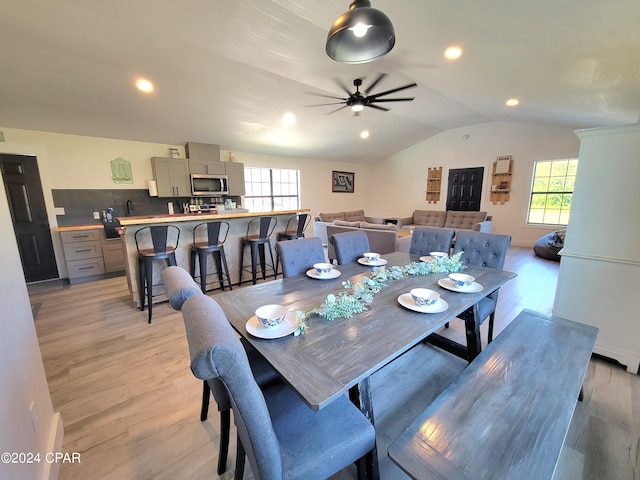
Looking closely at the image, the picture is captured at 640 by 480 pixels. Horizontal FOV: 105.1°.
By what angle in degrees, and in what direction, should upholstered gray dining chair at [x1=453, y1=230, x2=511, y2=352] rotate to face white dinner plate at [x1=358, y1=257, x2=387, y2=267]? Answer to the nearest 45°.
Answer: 0° — it already faces it

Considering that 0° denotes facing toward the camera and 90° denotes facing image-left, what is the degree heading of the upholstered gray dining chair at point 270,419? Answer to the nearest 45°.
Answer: approximately 225°

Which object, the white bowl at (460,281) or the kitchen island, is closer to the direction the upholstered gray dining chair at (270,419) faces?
the white bowl

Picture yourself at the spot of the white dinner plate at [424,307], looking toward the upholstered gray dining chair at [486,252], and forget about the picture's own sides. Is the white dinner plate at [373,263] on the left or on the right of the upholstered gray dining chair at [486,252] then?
left

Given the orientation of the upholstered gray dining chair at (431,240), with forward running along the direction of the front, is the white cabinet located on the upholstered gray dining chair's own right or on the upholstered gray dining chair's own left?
on the upholstered gray dining chair's own left

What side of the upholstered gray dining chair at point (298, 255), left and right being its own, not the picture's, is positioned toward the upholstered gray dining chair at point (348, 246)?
left
